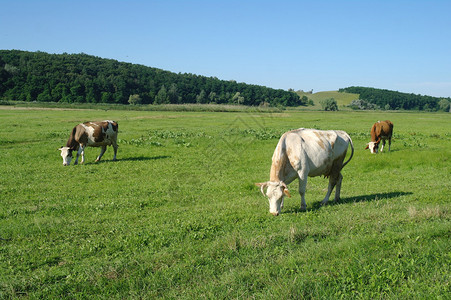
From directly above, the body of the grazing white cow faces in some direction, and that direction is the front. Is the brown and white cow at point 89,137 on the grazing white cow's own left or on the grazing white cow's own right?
on the grazing white cow's own right

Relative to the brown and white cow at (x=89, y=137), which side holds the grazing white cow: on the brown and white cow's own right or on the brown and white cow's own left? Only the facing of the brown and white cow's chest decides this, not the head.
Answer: on the brown and white cow's own left

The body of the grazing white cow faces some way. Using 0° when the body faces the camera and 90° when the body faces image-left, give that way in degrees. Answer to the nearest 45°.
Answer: approximately 45°

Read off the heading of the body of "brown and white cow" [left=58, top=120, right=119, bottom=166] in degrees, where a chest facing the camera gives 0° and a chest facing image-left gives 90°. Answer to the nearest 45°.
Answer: approximately 45°
